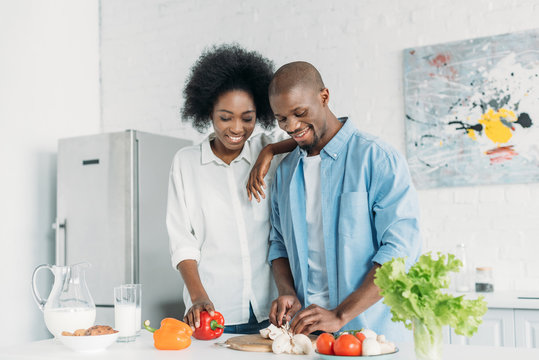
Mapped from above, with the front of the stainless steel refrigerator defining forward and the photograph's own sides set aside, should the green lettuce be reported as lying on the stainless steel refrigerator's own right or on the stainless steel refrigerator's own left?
on the stainless steel refrigerator's own left

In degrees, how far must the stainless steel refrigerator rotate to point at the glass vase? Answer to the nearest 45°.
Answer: approximately 45° to its left

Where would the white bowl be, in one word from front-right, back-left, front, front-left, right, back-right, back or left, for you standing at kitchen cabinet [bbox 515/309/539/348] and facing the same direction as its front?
front-right

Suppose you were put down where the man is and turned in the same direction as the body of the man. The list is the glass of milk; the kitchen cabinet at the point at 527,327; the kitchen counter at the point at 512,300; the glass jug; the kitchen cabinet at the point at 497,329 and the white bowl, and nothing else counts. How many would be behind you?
3

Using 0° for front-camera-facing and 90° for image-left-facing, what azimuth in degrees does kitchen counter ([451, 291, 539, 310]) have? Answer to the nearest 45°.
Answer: approximately 0°

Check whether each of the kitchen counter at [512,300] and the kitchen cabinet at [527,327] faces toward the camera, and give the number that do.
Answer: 2

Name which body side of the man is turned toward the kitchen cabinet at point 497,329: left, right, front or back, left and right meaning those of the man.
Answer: back

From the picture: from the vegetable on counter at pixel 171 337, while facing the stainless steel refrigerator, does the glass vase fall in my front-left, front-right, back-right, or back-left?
back-right

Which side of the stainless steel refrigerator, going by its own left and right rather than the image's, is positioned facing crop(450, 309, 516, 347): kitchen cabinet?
left

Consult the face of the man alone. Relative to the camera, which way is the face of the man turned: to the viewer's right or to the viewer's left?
to the viewer's left
